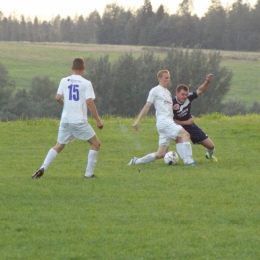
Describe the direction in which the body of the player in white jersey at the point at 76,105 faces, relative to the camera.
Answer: away from the camera

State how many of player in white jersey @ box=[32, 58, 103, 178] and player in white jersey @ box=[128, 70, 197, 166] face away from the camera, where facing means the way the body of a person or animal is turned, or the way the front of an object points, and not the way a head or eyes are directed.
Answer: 1
